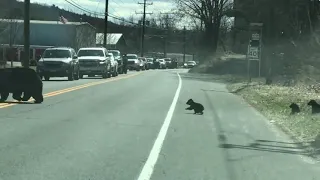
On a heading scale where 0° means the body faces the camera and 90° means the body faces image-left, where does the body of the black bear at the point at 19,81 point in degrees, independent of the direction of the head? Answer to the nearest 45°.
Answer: approximately 90°

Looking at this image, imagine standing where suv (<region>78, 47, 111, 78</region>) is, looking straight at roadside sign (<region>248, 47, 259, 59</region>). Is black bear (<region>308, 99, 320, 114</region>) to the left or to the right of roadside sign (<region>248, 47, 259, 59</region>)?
right

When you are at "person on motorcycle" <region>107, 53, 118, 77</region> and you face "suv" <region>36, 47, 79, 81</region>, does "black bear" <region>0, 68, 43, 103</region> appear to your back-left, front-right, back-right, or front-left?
front-left

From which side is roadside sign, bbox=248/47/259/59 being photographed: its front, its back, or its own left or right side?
front

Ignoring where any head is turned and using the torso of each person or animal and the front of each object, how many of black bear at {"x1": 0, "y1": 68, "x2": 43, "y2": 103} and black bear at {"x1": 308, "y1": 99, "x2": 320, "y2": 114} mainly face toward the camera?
0

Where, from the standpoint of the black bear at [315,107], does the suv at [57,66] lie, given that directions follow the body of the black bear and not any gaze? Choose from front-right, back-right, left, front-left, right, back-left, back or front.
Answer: front-right

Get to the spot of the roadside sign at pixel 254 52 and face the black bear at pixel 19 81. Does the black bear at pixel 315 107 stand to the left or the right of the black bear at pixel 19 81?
left

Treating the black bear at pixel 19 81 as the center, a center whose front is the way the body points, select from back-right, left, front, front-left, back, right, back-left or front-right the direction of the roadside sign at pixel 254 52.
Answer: back-right

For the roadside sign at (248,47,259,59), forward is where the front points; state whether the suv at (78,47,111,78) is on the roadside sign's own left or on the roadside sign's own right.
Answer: on the roadside sign's own right

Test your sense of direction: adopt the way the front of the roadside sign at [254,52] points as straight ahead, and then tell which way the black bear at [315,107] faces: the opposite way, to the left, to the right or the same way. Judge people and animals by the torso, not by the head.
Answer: to the right

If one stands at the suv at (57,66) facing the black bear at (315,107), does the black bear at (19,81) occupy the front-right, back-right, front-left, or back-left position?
front-right

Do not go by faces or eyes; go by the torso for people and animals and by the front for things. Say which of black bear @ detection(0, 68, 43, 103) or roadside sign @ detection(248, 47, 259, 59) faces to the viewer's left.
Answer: the black bear

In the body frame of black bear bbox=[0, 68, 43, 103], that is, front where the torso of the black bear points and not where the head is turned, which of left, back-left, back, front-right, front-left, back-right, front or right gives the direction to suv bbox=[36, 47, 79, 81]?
right

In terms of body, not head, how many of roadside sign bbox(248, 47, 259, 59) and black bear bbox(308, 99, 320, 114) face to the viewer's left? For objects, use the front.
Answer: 1

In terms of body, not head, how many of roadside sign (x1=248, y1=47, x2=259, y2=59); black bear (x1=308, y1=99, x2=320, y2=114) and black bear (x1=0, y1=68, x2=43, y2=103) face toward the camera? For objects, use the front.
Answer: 1

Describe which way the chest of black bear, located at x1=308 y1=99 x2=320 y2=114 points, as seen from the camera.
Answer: to the viewer's left

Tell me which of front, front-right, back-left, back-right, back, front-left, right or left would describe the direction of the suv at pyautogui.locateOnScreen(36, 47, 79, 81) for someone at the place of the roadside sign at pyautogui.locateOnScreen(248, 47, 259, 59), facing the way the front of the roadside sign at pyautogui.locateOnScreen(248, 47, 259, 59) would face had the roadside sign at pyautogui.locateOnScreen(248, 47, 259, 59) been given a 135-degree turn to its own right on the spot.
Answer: front-left

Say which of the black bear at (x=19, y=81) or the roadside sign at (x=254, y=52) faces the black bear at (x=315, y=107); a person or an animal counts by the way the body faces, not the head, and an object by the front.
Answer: the roadside sign
